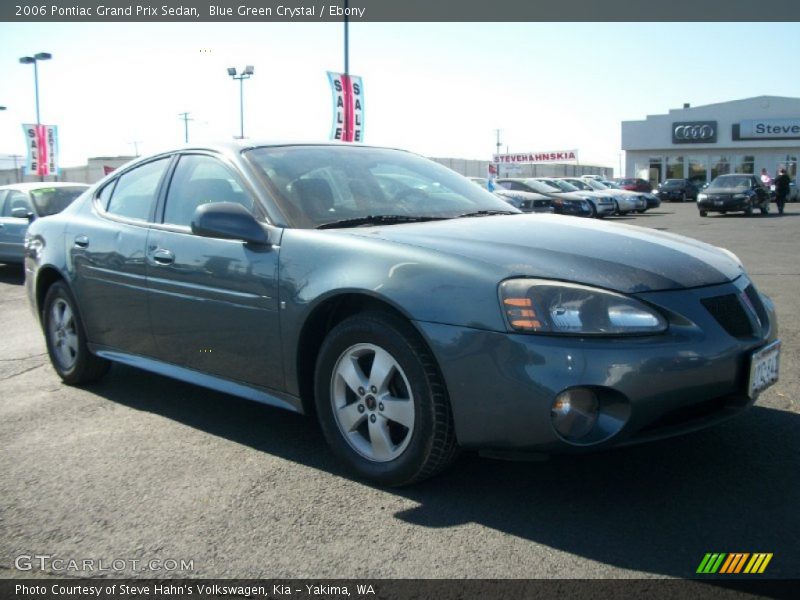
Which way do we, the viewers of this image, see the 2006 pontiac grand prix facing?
facing the viewer and to the right of the viewer

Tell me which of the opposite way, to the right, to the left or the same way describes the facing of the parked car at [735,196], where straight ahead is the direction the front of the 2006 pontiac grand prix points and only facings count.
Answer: to the right

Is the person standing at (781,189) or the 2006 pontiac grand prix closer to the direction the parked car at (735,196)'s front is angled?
the 2006 pontiac grand prix

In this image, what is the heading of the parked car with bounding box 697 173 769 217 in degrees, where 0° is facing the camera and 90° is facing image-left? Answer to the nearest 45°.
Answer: approximately 45°

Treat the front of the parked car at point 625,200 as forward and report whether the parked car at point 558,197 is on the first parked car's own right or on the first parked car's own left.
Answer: on the first parked car's own right

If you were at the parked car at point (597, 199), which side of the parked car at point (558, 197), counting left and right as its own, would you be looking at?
left

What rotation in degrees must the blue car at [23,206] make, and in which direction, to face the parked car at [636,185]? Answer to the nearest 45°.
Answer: approximately 90° to its left
